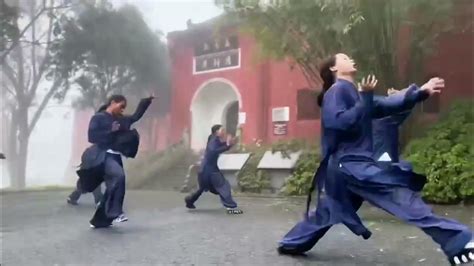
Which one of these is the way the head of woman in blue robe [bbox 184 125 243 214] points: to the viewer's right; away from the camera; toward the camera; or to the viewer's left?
to the viewer's right

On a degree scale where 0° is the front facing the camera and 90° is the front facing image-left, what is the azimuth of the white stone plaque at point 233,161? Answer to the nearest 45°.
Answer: approximately 0°

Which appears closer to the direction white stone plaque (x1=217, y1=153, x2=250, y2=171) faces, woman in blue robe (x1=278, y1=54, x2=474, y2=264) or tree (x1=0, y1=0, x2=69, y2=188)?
the woman in blue robe

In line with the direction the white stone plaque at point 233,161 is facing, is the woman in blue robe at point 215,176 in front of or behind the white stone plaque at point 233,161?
in front

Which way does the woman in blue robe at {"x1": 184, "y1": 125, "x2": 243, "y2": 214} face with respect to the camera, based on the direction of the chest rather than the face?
to the viewer's right

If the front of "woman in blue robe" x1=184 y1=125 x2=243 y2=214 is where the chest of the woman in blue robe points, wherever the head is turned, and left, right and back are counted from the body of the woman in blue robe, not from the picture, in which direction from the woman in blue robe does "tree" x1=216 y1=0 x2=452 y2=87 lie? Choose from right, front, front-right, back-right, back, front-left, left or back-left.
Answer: front-left

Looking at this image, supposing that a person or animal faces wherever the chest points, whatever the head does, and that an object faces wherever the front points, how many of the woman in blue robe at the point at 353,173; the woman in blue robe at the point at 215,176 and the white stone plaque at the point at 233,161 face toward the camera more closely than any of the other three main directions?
1
